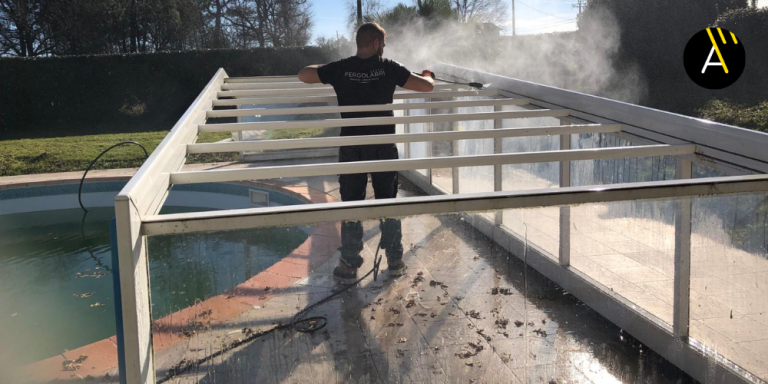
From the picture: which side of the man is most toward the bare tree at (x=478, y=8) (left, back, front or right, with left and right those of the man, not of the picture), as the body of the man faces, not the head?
front

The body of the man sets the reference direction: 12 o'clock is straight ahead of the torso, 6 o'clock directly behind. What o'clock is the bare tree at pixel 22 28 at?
The bare tree is roughly at 11 o'clock from the man.

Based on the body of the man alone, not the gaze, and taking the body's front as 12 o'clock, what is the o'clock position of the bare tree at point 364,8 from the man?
The bare tree is roughly at 12 o'clock from the man.

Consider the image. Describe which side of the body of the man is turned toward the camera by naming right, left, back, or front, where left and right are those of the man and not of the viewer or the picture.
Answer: back
